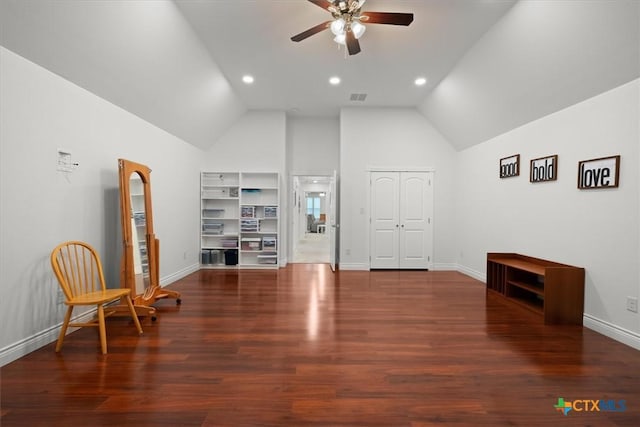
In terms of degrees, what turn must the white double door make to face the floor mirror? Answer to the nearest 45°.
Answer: approximately 45° to its right

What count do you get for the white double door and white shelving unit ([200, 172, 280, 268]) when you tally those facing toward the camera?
2

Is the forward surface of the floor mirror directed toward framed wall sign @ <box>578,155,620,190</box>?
yes

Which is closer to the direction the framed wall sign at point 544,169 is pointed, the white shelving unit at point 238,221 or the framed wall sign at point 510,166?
the white shelving unit

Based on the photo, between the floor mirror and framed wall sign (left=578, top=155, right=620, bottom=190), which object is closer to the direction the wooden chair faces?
the framed wall sign

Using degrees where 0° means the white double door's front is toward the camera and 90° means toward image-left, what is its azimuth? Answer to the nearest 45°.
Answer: approximately 0°
